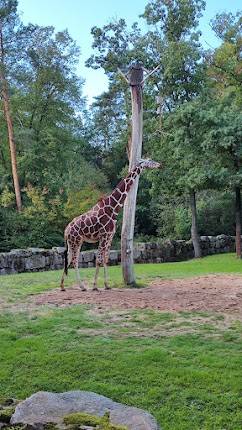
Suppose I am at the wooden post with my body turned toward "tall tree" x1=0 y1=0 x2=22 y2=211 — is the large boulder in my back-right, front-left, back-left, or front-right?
back-left

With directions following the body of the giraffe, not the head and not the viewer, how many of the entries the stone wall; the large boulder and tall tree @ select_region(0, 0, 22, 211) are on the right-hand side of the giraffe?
1

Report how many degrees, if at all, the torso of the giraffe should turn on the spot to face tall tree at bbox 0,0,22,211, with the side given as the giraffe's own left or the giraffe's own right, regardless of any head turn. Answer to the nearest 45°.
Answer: approximately 90° to the giraffe's own left

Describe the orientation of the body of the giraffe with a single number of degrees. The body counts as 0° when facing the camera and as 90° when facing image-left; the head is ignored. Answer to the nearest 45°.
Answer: approximately 270°

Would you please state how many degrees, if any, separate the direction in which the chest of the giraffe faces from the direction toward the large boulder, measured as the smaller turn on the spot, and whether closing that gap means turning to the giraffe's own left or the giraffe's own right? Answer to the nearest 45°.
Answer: approximately 90° to the giraffe's own right

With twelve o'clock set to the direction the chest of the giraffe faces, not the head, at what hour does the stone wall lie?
The stone wall is roughly at 9 o'clock from the giraffe.
